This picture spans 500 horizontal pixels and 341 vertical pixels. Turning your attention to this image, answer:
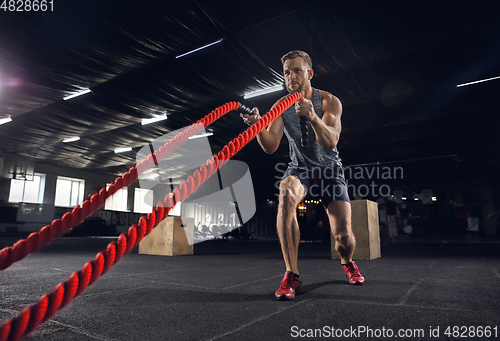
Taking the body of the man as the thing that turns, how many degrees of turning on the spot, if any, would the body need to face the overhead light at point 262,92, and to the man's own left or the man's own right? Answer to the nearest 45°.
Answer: approximately 135° to the man's own right

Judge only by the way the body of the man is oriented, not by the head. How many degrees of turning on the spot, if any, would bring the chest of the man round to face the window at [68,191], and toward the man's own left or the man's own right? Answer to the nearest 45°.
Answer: approximately 90° to the man's own right

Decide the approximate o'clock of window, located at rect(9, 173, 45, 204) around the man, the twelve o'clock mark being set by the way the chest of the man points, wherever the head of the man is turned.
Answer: The window is roughly at 3 o'clock from the man.

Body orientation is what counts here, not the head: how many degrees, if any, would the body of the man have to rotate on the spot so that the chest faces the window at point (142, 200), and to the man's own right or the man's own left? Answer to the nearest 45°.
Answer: approximately 90° to the man's own right

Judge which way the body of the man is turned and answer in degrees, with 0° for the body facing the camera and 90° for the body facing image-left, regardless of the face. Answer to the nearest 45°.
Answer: approximately 45°

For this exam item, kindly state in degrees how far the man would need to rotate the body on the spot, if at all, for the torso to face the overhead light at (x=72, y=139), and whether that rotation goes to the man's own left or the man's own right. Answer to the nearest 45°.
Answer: approximately 90° to the man's own right

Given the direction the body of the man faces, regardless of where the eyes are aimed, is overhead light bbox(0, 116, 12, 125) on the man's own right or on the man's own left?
on the man's own right

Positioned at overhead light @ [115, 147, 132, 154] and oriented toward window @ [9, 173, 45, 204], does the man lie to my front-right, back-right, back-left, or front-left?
back-left

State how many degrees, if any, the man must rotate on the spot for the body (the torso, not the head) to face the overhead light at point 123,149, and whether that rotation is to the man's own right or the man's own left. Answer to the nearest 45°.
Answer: approximately 90° to the man's own right
